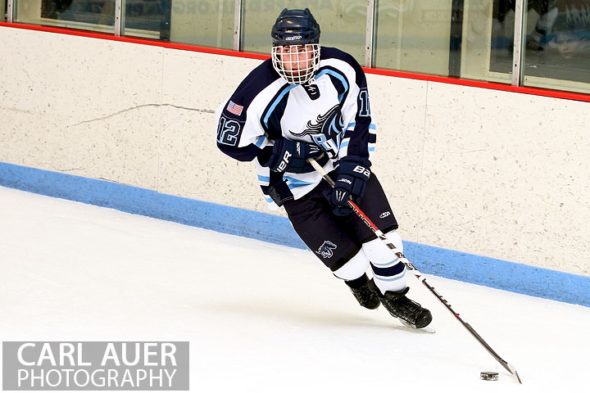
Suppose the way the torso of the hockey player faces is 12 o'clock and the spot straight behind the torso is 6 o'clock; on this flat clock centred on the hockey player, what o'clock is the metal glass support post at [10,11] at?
The metal glass support post is roughly at 5 o'clock from the hockey player.

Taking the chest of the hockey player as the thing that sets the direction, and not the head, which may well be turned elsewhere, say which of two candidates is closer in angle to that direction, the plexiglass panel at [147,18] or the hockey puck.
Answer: the hockey puck

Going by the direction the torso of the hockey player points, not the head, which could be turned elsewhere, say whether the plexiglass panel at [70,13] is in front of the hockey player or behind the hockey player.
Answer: behind

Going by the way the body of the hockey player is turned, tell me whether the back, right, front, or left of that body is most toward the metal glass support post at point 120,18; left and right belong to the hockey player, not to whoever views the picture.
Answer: back

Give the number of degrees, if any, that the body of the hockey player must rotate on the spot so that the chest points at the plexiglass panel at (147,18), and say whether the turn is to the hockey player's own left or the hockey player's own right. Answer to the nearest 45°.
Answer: approximately 180°

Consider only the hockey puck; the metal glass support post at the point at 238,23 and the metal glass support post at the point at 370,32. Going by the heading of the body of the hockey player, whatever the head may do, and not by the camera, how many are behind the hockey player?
2

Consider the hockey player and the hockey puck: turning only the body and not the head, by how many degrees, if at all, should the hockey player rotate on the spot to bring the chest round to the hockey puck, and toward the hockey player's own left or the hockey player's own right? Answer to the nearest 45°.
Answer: approximately 45° to the hockey player's own left

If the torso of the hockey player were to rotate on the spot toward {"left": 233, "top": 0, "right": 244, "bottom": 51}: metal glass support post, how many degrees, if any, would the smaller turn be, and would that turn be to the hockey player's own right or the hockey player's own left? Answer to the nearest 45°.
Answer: approximately 180°

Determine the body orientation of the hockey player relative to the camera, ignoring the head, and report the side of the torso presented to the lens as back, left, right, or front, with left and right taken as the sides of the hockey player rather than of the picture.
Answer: front
